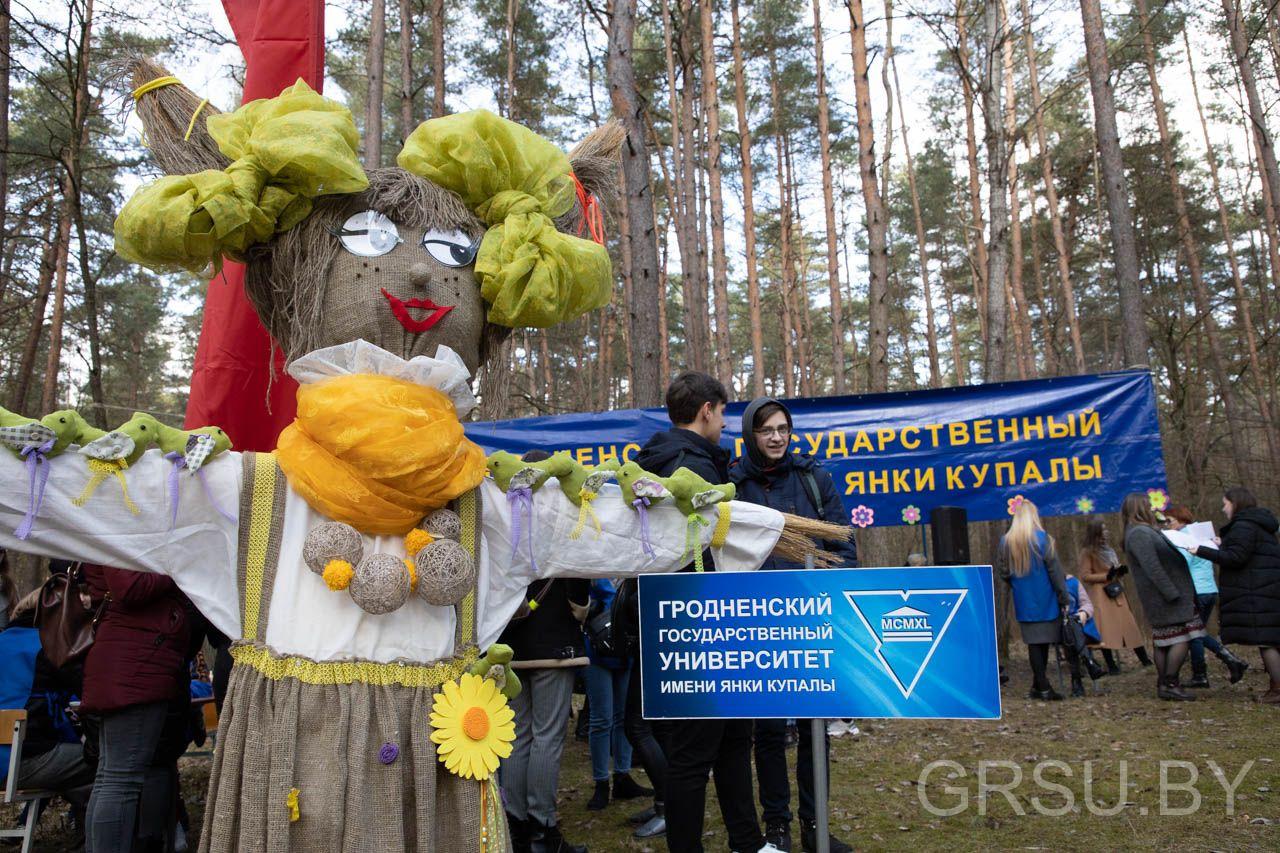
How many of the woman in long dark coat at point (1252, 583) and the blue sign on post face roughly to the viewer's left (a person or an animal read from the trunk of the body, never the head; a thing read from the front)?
1

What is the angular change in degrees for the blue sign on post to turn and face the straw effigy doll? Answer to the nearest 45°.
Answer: approximately 45° to its right

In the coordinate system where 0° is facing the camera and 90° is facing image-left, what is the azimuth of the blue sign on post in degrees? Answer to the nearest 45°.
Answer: approximately 0°

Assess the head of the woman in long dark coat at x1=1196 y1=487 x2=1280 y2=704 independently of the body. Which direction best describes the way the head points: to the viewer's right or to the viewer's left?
to the viewer's left

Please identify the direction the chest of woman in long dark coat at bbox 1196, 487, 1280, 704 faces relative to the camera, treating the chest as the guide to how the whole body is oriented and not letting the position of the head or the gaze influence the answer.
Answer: to the viewer's left

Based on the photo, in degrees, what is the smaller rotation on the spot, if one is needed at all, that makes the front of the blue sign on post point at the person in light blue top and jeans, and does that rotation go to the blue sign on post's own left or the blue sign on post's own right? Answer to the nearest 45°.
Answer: approximately 135° to the blue sign on post's own left

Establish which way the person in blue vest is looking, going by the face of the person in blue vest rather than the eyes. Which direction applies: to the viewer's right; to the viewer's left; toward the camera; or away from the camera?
away from the camera
